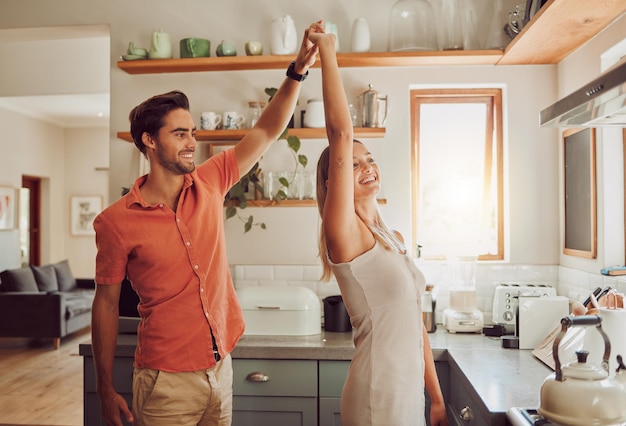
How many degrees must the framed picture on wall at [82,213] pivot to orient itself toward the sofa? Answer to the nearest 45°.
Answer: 0° — it already faces it

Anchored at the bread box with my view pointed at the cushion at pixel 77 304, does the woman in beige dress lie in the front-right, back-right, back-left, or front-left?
back-left

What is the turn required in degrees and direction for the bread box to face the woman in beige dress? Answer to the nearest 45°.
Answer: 0° — it already faces them

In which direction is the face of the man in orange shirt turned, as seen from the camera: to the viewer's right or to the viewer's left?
to the viewer's right

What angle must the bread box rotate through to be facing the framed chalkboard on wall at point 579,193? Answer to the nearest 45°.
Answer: approximately 90° to its left

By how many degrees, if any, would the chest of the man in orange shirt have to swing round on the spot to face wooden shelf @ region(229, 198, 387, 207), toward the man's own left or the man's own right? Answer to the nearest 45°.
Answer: approximately 90° to the man's own left
